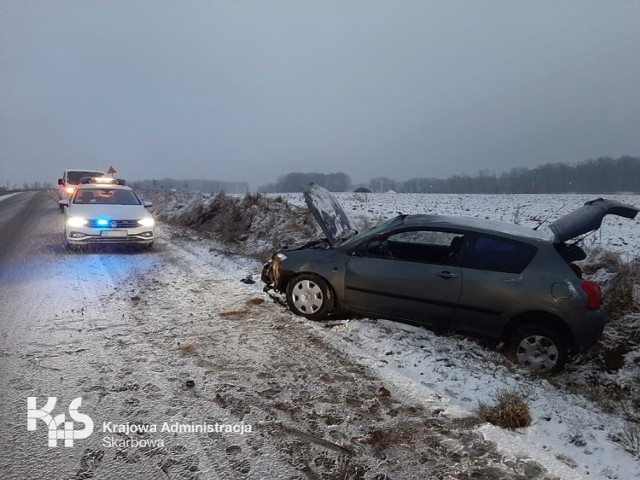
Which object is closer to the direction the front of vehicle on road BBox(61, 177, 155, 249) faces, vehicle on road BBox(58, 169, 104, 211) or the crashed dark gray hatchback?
the crashed dark gray hatchback

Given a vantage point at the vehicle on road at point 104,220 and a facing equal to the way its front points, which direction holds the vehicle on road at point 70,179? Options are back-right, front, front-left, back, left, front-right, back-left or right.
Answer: back

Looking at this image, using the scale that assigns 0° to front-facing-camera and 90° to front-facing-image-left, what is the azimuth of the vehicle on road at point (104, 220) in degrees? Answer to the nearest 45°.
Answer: approximately 0°

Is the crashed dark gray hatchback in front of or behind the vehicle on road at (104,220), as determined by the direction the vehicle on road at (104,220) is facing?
in front

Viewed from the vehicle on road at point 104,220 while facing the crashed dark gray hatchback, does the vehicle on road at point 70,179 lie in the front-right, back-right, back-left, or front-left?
back-left
